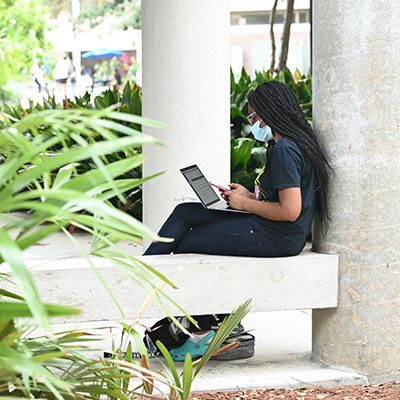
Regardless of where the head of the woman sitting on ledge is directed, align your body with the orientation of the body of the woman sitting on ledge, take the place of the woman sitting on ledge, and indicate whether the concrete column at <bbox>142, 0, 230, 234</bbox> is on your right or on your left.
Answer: on your right

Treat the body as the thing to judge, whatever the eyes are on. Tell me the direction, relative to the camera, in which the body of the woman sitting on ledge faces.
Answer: to the viewer's left

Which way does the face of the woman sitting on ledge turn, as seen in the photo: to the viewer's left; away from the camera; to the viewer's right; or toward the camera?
to the viewer's left

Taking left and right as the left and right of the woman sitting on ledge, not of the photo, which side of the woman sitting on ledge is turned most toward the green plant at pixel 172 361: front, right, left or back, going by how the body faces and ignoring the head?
left

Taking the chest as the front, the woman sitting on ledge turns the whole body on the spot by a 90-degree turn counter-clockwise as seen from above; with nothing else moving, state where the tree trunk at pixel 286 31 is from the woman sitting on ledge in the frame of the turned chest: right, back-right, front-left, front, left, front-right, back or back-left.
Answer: back
